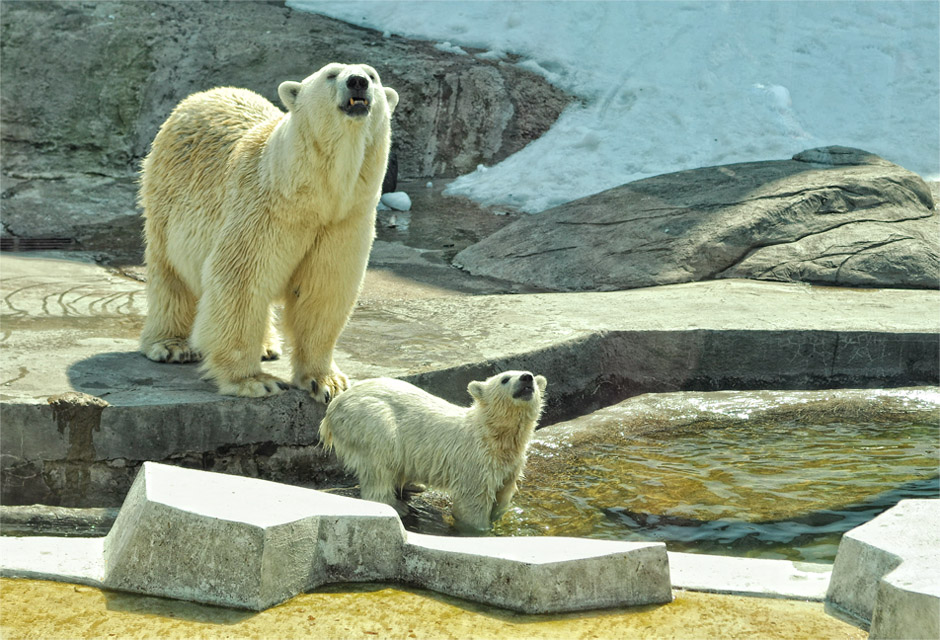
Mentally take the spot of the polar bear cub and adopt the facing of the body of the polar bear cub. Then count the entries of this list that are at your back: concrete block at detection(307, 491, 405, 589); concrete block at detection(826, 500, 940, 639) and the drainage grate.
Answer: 1

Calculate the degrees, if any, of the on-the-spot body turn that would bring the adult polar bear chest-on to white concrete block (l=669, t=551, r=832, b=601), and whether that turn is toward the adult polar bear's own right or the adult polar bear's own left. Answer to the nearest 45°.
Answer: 0° — it already faces it

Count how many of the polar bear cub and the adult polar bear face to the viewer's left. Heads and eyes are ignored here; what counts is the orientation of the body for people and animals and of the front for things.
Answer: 0

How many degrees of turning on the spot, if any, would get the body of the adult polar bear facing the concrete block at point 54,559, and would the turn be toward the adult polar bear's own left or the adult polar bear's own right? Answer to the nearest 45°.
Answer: approximately 45° to the adult polar bear's own right

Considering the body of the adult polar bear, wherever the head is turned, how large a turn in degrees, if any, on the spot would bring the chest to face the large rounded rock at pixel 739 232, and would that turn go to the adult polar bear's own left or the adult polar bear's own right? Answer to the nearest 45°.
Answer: approximately 90° to the adult polar bear's own left

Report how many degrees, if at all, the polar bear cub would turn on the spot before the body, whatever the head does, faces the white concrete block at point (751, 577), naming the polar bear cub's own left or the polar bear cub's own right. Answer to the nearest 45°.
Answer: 0° — it already faces it

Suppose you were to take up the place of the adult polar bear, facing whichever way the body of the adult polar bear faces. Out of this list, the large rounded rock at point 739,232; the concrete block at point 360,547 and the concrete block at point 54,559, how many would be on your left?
1

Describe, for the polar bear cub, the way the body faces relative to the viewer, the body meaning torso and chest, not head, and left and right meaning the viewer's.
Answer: facing the viewer and to the right of the viewer

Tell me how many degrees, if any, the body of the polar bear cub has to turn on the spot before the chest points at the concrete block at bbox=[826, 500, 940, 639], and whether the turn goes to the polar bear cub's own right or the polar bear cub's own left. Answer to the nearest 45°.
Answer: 0° — it already faces it

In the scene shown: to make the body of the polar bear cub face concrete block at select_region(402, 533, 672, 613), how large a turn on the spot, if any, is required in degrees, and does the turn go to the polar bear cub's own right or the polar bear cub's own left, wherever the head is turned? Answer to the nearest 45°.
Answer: approximately 45° to the polar bear cub's own right

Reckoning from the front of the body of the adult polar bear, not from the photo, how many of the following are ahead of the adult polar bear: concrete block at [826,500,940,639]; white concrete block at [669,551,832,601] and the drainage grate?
2
